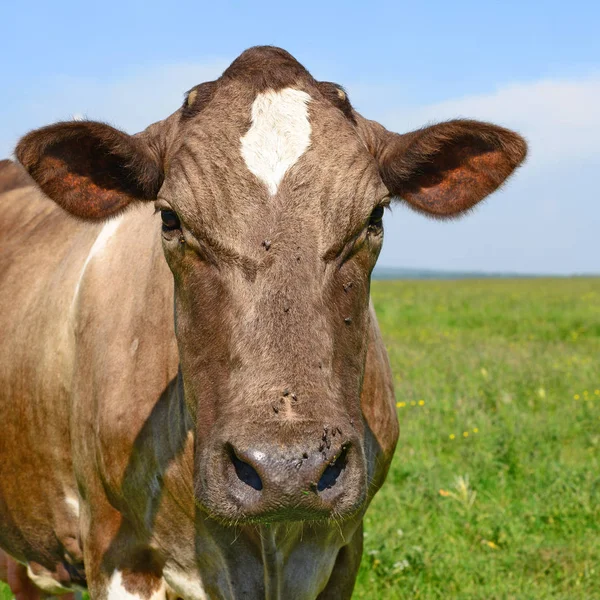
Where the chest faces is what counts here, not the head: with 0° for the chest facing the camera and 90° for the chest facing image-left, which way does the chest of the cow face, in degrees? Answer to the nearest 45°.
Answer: approximately 315°
